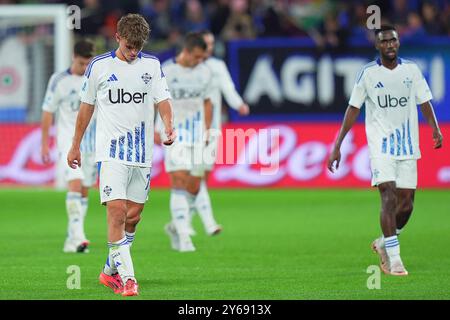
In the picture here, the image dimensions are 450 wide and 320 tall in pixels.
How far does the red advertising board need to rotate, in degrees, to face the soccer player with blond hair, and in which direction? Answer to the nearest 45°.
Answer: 0° — it already faces them

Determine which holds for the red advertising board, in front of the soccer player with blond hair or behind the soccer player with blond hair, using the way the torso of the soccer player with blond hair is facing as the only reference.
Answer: behind

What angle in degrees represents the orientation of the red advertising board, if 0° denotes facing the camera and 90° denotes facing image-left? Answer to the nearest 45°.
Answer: approximately 0°

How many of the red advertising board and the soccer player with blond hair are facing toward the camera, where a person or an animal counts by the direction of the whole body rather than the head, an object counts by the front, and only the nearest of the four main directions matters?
2
